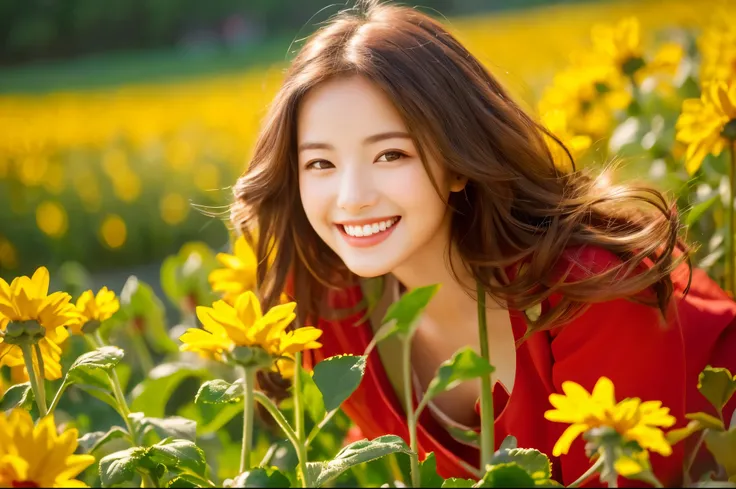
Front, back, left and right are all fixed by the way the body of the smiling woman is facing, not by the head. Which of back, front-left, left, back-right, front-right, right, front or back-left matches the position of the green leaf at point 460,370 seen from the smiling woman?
front-left

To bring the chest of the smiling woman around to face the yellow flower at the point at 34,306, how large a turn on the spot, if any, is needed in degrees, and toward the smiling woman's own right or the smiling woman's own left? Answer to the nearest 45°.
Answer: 0° — they already face it

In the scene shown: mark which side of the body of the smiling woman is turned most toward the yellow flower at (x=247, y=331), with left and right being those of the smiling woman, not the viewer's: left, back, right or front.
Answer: front

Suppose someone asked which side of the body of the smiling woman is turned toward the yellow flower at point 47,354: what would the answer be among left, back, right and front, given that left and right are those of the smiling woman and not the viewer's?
front

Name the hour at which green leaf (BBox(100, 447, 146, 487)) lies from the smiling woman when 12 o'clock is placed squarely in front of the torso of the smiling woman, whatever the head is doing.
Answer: The green leaf is roughly at 12 o'clock from the smiling woman.

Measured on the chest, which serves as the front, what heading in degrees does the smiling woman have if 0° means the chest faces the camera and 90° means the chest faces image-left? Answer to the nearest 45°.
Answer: approximately 45°

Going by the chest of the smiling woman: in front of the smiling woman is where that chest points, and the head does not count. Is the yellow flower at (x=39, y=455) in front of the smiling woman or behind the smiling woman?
in front

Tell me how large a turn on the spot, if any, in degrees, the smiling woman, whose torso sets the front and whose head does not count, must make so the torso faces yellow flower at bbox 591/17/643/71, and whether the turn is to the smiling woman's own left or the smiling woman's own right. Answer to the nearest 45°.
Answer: approximately 180°

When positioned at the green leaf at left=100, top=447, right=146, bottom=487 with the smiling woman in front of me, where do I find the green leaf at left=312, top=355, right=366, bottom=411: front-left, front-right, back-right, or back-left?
front-right
